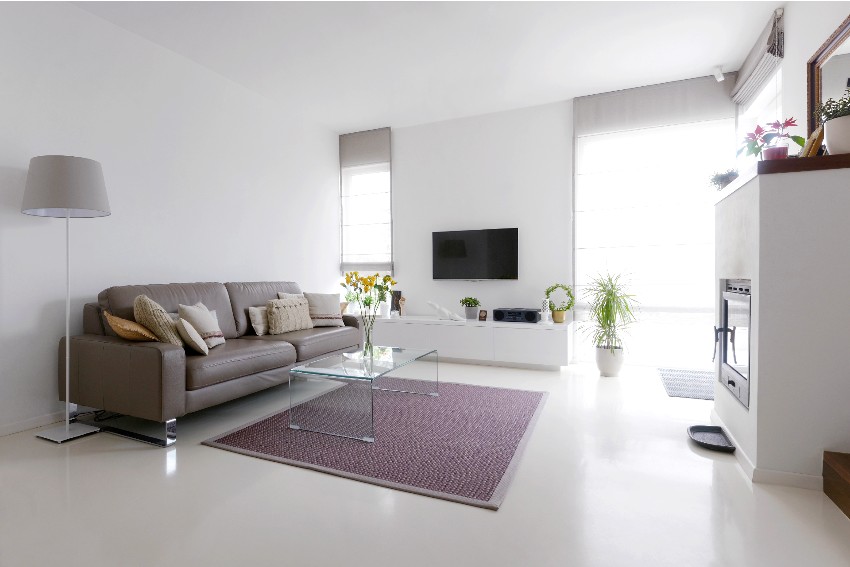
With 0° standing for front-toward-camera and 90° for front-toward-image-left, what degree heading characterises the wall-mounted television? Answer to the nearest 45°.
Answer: approximately 0°

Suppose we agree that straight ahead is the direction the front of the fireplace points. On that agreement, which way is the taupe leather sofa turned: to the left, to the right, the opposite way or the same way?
the opposite way

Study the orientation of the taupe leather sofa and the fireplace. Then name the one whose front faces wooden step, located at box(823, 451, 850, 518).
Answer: the taupe leather sofa

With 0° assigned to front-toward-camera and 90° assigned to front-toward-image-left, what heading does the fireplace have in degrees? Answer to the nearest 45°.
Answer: approximately 90°

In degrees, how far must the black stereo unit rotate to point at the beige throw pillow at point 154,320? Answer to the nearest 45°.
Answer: approximately 45° to its right

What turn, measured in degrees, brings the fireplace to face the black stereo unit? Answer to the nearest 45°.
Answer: approximately 45° to its right

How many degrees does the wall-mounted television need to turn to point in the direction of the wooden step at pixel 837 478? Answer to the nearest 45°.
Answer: approximately 45° to its left

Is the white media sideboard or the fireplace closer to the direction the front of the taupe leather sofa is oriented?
the fireplace
